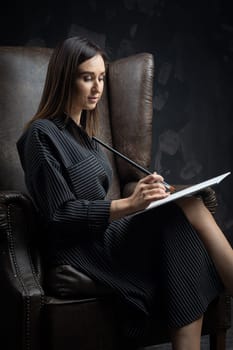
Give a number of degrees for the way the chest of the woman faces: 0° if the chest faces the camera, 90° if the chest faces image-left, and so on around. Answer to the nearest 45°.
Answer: approximately 315°

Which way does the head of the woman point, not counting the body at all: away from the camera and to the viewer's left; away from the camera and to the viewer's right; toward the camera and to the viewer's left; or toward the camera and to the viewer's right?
toward the camera and to the viewer's right

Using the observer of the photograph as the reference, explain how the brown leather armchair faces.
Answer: facing the viewer and to the right of the viewer
